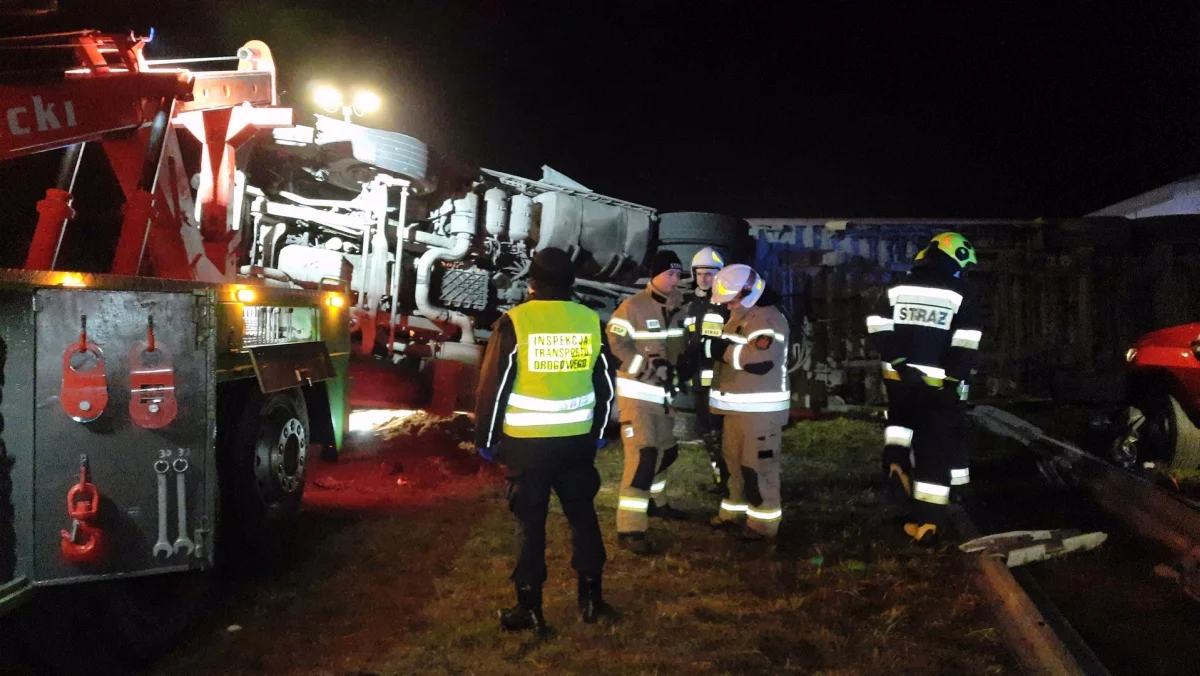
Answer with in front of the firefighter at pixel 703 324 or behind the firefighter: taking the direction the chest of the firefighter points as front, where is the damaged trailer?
behind

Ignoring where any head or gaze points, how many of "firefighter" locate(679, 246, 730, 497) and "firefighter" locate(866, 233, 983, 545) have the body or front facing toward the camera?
1

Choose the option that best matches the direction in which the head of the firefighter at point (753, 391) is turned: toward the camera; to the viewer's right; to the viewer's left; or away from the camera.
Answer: to the viewer's left

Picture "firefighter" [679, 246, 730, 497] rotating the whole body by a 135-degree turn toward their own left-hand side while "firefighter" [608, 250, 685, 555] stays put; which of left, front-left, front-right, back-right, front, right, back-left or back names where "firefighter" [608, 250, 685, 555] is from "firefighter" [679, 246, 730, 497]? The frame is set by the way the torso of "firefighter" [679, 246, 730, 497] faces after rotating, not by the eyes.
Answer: back

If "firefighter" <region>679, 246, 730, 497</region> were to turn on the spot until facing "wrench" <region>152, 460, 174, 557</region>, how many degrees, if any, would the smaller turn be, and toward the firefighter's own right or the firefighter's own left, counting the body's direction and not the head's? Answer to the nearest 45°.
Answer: approximately 45° to the firefighter's own right

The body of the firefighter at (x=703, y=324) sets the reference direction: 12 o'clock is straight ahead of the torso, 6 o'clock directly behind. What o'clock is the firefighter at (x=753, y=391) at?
the firefighter at (x=753, y=391) is roughly at 11 o'clock from the firefighter at (x=703, y=324).

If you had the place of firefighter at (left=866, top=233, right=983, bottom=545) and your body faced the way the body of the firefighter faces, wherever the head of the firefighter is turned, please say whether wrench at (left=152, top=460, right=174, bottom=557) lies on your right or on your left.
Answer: on your left

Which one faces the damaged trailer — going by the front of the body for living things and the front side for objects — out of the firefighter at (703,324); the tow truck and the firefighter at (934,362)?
the firefighter at (934,362)

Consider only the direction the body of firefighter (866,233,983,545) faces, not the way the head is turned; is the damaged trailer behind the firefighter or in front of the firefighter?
in front

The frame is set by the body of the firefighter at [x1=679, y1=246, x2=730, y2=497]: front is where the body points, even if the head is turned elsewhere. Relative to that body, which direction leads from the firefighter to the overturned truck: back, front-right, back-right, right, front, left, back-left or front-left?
back-right

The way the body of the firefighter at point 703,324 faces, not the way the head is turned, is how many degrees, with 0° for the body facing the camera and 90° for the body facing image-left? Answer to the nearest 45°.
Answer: approximately 0°

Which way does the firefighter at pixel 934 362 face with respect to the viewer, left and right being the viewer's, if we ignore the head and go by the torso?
facing away from the viewer

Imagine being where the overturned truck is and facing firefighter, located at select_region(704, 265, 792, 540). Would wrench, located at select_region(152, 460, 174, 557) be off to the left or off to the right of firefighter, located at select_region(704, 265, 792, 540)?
right
